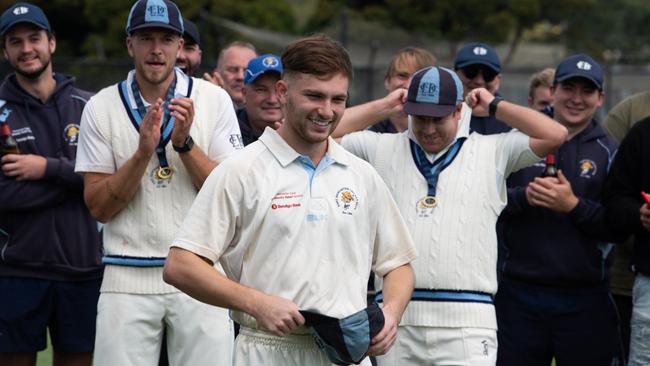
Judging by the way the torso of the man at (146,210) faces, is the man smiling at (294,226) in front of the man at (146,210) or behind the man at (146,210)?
in front

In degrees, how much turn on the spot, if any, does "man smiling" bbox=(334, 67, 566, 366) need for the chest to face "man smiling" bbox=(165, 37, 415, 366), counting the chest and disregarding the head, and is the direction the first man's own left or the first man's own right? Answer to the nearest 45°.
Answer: approximately 45° to the first man's own right

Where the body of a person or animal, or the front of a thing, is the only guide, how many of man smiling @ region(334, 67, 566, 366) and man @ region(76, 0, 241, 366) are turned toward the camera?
2

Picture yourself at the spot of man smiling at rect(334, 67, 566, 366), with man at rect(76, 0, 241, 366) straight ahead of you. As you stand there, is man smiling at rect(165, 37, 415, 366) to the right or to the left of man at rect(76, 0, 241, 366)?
left

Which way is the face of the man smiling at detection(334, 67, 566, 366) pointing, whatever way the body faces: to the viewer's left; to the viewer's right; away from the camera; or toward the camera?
toward the camera

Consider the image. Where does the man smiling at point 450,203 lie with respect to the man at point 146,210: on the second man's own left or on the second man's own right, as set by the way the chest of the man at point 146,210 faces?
on the second man's own left

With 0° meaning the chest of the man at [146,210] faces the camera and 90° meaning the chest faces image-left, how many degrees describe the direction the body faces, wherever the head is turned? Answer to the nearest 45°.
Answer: approximately 0°

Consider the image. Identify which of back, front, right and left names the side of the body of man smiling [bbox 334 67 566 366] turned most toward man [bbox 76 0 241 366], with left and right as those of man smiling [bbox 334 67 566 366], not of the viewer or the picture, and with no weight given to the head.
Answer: right

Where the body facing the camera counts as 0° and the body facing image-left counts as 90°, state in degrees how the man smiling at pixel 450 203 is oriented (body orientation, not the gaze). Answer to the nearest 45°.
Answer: approximately 0°
